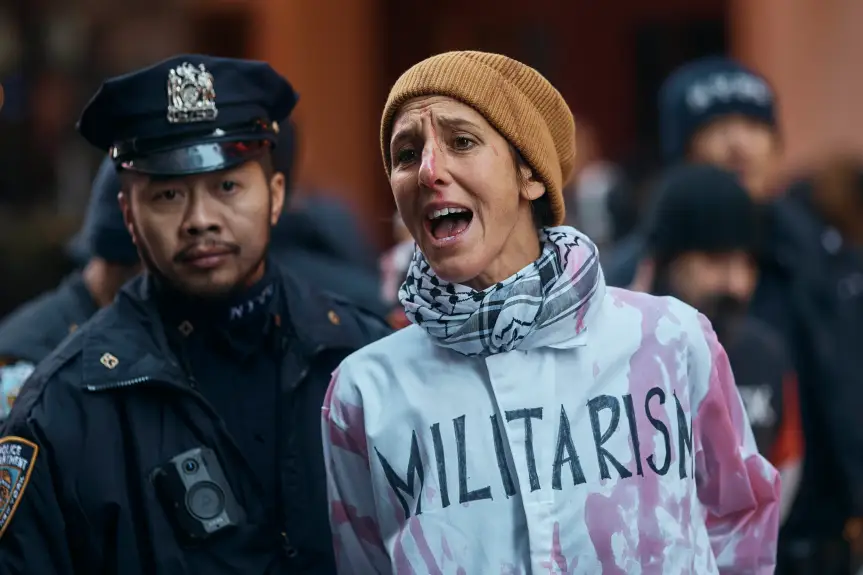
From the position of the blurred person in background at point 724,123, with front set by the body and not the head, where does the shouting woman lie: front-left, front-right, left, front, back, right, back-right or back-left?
front-right

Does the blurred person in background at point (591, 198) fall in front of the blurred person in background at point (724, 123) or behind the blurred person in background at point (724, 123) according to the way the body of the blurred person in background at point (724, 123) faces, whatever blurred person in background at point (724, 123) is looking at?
behind

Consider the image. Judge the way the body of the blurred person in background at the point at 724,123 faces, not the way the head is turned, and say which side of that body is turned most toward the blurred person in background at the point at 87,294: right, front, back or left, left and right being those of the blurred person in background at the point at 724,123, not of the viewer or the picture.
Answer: right

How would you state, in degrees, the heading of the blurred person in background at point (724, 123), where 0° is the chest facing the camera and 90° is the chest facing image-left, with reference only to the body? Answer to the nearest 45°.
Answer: approximately 315°

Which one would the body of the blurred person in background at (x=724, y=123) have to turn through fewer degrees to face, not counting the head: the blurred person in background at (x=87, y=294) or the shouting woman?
the shouting woman
